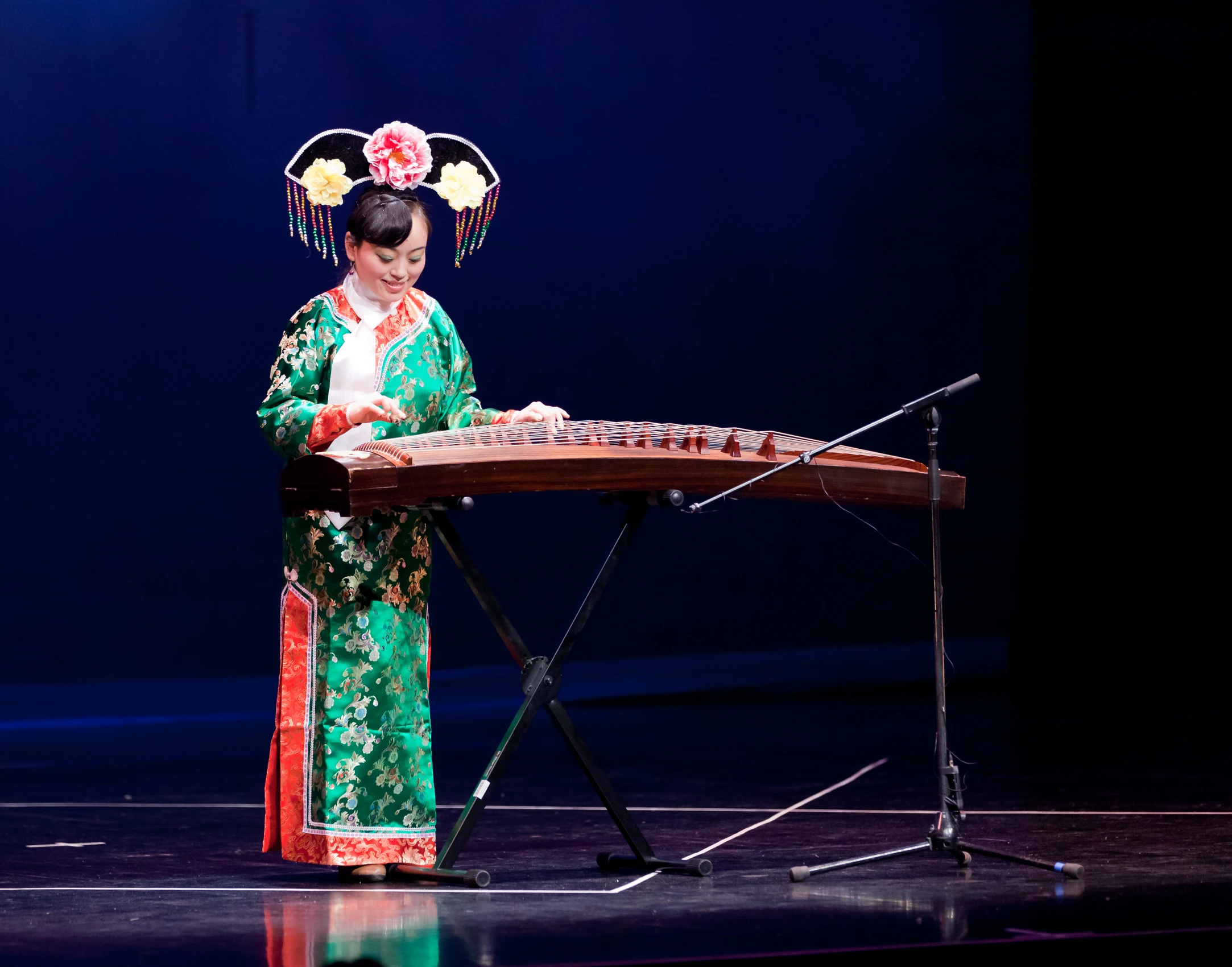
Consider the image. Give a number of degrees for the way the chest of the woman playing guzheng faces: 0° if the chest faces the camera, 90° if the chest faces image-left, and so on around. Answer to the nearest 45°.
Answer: approximately 315°

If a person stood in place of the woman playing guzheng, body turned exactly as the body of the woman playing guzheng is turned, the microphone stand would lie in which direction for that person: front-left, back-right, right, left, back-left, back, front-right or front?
front-left

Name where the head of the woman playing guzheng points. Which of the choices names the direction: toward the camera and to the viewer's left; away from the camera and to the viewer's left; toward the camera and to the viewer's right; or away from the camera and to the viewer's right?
toward the camera and to the viewer's right
